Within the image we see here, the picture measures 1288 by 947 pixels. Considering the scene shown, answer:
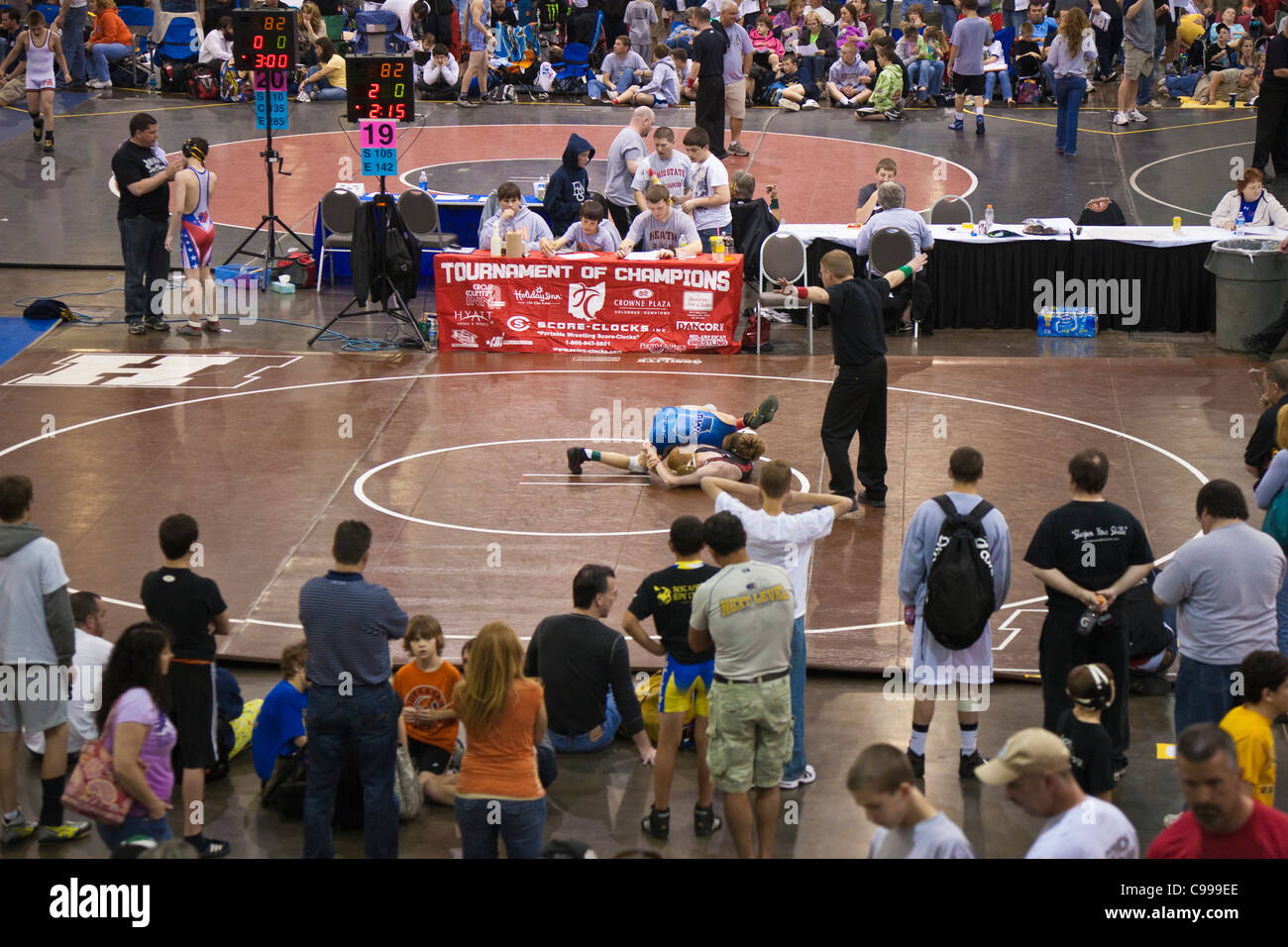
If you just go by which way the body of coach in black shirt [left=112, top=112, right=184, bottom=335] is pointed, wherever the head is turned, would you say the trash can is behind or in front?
in front

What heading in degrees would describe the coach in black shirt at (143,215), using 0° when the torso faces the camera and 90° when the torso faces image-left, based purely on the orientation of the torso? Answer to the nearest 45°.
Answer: approximately 315°

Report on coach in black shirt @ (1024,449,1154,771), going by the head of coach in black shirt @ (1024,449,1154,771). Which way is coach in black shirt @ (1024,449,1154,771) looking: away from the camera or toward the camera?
away from the camera

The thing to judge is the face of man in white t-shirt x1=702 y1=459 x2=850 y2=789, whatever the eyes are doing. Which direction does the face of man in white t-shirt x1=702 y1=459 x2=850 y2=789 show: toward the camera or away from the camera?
away from the camera

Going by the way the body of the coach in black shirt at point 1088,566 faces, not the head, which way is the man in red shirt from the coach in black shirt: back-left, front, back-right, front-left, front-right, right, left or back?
back

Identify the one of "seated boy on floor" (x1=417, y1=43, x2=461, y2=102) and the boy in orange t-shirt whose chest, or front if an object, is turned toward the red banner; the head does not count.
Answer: the seated boy on floor

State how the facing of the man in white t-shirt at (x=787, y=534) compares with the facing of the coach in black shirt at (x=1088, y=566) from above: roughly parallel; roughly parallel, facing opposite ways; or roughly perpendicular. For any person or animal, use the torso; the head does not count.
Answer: roughly parallel

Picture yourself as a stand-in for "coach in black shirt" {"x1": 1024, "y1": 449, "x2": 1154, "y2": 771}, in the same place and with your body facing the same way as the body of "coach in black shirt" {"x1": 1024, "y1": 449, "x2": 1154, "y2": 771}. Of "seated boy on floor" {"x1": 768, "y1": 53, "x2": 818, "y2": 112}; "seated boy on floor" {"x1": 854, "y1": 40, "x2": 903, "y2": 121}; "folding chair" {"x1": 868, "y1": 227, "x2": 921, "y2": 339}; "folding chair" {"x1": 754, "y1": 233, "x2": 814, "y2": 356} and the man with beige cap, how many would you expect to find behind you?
1

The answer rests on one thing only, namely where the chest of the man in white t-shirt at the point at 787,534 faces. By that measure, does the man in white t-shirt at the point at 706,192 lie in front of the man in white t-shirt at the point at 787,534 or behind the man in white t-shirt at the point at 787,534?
in front

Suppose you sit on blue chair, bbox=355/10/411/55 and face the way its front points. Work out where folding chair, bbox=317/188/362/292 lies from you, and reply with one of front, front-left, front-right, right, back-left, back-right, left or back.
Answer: front

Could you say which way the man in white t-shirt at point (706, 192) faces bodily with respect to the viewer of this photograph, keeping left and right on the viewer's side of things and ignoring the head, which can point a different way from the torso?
facing the viewer and to the left of the viewer

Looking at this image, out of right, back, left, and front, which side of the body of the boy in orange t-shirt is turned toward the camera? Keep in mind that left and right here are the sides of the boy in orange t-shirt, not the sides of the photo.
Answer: front

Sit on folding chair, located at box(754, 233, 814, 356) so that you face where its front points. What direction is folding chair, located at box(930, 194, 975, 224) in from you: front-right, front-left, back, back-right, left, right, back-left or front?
back-left

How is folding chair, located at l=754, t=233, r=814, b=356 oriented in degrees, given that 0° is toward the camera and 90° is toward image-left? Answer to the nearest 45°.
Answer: approximately 0°

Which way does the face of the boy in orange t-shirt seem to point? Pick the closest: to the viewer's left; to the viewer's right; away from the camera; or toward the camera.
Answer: toward the camera

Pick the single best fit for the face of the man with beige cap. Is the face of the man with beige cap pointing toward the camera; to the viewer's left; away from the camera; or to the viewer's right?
to the viewer's left

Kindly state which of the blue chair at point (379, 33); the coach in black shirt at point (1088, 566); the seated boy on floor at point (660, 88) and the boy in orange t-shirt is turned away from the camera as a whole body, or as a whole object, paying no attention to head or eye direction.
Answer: the coach in black shirt
